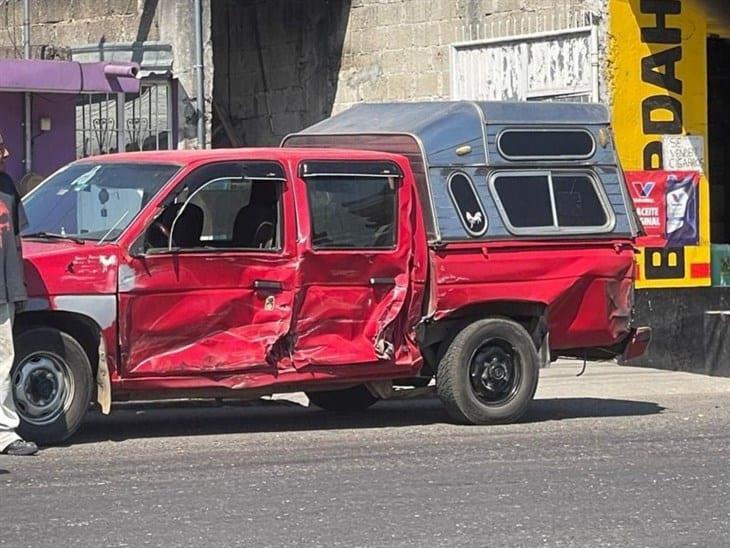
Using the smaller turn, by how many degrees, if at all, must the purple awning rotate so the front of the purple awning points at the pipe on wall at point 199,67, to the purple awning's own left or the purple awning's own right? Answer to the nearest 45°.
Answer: approximately 135° to the purple awning's own left

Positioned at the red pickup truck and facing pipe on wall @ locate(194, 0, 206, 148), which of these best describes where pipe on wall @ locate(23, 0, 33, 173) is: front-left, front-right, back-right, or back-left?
front-left

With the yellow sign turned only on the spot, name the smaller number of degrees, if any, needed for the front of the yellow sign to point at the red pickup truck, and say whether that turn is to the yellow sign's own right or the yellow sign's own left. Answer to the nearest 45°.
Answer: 0° — it already faces it

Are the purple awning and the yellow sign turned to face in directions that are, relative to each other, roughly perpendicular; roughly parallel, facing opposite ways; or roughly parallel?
roughly parallel

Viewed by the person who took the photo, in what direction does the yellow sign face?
facing the viewer

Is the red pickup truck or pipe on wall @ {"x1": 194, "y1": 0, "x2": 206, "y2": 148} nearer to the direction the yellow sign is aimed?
the red pickup truck

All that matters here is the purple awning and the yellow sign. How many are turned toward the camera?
2

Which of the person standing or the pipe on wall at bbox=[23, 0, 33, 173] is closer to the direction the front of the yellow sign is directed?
the person standing

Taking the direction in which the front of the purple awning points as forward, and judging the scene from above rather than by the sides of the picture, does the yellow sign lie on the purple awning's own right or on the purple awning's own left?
on the purple awning's own left

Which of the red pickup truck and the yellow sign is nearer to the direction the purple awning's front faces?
the red pickup truck

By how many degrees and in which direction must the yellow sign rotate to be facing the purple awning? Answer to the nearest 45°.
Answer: approximately 90° to its right

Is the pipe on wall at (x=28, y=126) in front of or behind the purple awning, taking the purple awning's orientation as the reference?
behind

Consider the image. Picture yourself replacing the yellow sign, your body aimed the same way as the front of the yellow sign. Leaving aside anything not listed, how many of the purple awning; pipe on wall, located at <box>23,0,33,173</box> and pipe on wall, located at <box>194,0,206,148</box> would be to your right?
3

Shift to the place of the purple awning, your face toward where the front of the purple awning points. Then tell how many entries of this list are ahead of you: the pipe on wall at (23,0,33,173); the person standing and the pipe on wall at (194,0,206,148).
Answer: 1

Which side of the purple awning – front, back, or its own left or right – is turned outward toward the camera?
front

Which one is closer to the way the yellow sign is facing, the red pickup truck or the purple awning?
the red pickup truck
